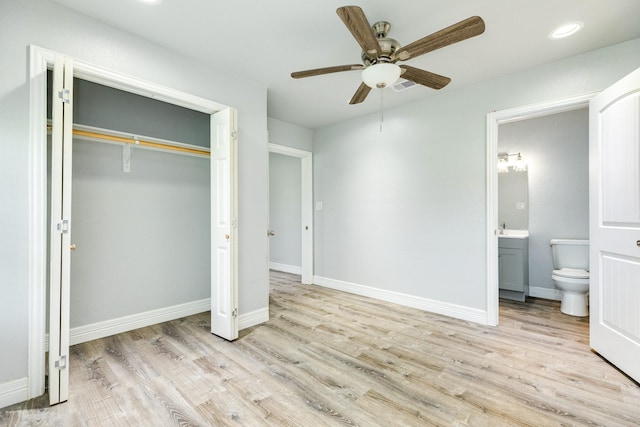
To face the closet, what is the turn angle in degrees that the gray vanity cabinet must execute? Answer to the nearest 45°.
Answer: approximately 45° to its right

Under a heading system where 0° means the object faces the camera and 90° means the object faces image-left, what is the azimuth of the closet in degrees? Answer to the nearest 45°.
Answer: approximately 315°

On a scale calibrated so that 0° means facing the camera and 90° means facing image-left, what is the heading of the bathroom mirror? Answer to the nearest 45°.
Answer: approximately 0°
